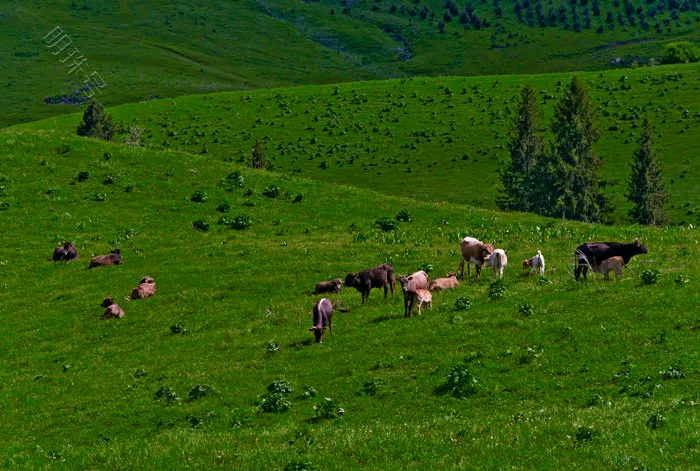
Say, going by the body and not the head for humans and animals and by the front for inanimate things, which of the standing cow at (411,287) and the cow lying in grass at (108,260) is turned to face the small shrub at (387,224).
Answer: the cow lying in grass

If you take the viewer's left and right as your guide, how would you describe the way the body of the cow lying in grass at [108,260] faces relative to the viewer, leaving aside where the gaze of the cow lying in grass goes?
facing to the right of the viewer

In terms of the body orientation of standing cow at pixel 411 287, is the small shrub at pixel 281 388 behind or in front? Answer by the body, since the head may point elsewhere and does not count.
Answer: in front

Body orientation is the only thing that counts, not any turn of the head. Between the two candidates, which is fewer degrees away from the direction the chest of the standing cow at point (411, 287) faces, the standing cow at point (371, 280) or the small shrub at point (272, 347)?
the small shrub

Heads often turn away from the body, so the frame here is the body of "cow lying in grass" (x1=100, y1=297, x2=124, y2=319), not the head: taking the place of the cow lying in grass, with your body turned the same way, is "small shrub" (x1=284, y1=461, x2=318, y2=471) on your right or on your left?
on your left

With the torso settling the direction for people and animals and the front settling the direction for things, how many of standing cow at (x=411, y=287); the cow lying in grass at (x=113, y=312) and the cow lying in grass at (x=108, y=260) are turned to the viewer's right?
1

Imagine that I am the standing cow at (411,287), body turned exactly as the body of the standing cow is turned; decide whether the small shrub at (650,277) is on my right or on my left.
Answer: on my left

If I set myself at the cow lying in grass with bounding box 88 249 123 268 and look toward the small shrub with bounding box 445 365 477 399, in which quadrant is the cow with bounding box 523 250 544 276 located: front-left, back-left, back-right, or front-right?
front-left

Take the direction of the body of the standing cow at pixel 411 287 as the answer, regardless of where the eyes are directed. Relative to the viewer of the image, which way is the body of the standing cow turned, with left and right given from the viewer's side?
facing the viewer and to the left of the viewer
